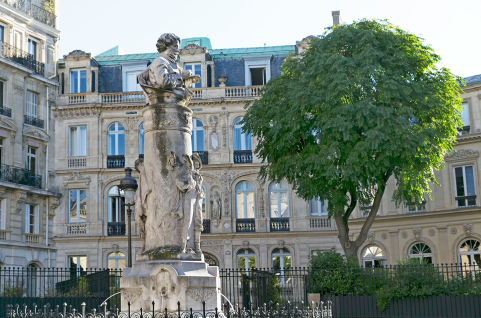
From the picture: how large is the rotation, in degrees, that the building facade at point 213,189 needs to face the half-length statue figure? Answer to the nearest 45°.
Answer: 0° — it already faces it

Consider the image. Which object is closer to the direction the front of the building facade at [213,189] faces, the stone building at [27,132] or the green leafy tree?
the green leafy tree
